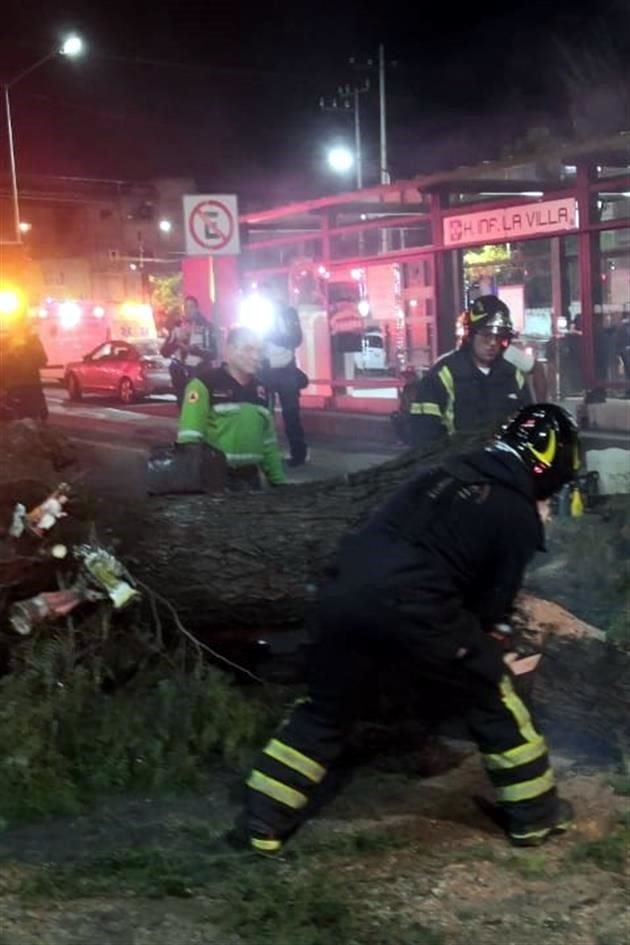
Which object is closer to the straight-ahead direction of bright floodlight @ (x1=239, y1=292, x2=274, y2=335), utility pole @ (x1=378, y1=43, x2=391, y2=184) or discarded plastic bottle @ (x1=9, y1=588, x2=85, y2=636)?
the discarded plastic bottle

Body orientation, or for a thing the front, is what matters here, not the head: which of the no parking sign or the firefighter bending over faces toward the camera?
the no parking sign

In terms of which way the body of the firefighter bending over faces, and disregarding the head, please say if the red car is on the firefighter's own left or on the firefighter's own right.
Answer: on the firefighter's own left

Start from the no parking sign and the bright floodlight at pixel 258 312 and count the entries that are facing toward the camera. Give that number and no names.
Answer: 2

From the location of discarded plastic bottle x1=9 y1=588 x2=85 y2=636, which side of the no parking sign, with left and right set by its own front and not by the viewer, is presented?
front

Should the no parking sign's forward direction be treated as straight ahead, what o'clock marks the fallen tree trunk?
The fallen tree trunk is roughly at 12 o'clock from the no parking sign.

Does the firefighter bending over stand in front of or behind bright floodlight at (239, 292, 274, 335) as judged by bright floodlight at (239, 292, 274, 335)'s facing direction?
in front

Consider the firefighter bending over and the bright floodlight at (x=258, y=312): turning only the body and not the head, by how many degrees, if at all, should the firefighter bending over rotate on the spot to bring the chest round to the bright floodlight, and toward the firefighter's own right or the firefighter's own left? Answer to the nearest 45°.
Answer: approximately 45° to the firefighter's own left

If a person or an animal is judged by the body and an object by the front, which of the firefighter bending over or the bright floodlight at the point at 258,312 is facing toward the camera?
the bright floodlight

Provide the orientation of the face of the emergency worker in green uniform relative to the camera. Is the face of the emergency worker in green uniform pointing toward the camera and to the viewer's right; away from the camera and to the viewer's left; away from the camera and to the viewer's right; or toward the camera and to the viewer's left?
toward the camera and to the viewer's right

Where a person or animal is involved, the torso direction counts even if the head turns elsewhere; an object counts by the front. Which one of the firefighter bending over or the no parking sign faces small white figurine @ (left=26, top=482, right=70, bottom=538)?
the no parking sign

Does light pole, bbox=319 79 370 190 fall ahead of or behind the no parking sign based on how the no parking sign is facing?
behind

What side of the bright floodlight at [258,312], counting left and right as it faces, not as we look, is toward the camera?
front

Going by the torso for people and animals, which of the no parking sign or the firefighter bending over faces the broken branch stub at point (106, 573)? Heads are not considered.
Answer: the no parking sign

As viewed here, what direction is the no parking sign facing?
toward the camera

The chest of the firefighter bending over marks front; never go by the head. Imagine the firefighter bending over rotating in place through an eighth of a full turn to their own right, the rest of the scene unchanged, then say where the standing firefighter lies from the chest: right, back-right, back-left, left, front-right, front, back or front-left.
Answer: left
